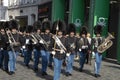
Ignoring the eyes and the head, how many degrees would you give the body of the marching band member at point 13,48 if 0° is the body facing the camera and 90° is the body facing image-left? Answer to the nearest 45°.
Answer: approximately 45°

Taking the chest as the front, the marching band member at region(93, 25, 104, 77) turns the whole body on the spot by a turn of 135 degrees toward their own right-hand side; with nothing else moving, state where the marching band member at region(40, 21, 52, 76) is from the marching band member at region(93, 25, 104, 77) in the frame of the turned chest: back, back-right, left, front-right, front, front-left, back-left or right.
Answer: left

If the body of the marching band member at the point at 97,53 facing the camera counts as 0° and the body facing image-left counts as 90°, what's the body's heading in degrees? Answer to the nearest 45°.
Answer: approximately 45°

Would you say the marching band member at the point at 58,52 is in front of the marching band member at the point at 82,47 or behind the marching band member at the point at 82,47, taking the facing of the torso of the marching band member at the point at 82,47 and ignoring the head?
in front

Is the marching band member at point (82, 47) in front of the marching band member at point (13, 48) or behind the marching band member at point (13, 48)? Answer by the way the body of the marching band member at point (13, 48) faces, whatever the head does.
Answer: behind

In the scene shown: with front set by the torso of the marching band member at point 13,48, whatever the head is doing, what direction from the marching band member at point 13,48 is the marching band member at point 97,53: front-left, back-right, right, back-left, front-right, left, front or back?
back-left

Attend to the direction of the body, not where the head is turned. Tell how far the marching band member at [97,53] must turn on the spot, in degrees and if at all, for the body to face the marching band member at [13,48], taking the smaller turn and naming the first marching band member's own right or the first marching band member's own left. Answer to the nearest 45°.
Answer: approximately 45° to the first marching band member's own right

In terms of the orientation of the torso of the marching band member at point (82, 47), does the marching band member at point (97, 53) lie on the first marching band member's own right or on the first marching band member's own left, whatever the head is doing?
on the first marching band member's own left

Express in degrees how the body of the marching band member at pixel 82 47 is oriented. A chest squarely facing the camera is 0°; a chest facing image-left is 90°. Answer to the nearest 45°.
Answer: approximately 45°
